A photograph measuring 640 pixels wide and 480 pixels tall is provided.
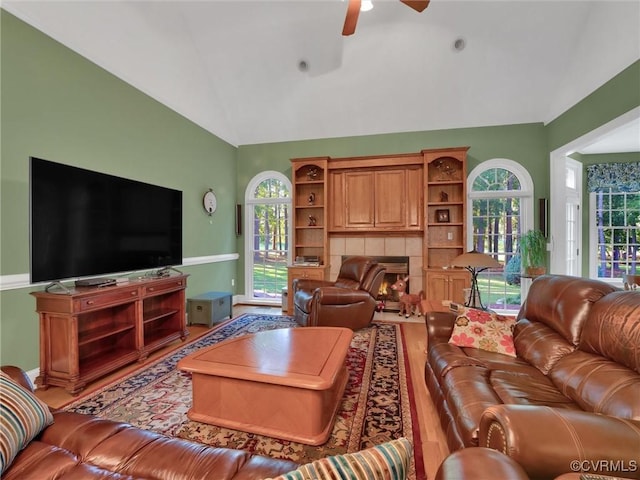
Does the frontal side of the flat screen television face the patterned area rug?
yes

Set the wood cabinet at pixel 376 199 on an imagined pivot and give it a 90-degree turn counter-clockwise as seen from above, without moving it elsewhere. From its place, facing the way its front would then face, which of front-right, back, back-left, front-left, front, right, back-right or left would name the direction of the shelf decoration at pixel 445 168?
front

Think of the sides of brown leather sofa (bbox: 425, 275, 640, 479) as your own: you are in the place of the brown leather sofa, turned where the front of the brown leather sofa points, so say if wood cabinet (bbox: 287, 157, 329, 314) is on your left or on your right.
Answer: on your right

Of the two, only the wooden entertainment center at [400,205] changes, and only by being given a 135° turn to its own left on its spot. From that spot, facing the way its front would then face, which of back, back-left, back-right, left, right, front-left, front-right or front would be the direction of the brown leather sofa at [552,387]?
back-right

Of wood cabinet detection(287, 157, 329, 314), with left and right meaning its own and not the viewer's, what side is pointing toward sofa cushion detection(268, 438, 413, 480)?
front

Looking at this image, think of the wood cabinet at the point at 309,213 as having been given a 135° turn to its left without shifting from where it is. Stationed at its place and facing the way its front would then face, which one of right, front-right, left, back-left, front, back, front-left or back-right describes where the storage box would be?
back

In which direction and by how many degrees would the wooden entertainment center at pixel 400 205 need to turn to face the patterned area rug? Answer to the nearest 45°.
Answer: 0° — it already faces it

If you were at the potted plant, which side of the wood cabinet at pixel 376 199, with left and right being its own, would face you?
left

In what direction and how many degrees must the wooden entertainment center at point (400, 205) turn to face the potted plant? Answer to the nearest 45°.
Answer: approximately 90° to its left

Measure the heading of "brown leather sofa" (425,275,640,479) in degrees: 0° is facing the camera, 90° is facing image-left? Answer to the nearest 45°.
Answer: approximately 45°

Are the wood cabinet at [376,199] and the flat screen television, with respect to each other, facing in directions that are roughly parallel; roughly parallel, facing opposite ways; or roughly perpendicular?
roughly perpendicular

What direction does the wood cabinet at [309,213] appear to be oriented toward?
toward the camera

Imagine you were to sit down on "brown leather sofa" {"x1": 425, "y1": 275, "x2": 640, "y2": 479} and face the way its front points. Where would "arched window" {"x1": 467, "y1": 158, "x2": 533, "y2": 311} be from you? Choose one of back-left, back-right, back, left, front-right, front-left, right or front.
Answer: back-right

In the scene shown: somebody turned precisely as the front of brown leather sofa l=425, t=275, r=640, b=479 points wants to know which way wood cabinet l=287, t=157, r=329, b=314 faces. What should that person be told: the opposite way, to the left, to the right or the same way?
to the left
